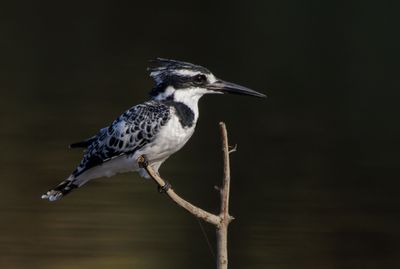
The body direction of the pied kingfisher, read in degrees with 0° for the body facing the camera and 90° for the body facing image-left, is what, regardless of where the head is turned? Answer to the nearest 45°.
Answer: approximately 270°
